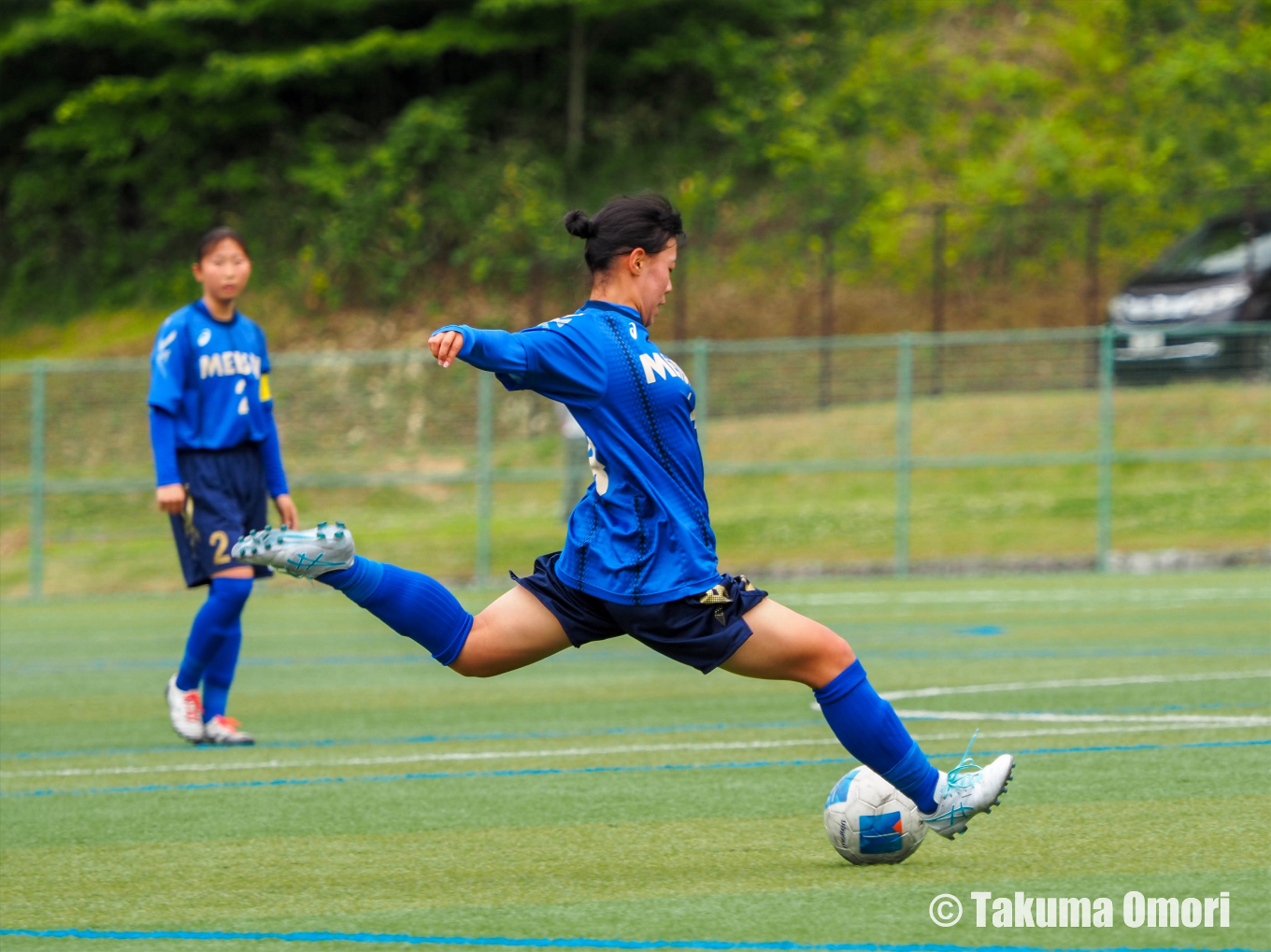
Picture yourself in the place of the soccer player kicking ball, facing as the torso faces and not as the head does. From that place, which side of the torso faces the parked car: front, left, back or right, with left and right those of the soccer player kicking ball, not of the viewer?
left

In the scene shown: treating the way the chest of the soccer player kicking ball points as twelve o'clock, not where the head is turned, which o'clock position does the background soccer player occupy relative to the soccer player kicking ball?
The background soccer player is roughly at 8 o'clock from the soccer player kicking ball.

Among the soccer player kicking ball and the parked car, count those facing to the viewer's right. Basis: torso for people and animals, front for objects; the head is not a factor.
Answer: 1

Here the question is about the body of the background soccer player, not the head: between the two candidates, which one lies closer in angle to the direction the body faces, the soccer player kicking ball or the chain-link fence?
the soccer player kicking ball

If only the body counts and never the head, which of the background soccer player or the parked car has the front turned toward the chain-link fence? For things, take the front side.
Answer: the parked car

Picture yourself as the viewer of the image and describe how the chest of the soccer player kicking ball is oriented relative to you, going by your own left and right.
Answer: facing to the right of the viewer

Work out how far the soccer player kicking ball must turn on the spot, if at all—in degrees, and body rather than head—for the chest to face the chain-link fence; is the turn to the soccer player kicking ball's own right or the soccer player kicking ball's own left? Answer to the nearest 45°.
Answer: approximately 90° to the soccer player kicking ball's own left

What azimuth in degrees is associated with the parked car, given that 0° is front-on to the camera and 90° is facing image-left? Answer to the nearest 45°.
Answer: approximately 45°

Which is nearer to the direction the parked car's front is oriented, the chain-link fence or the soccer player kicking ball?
the chain-link fence

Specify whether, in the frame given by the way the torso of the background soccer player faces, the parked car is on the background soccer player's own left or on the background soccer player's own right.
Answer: on the background soccer player's own left

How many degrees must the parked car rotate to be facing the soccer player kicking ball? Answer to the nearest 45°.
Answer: approximately 45° to its left

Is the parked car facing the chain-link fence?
yes

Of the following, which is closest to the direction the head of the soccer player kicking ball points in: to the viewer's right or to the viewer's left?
to the viewer's right

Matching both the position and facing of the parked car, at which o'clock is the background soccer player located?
The background soccer player is roughly at 11 o'clock from the parked car.
